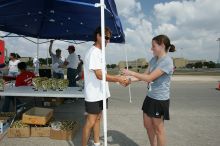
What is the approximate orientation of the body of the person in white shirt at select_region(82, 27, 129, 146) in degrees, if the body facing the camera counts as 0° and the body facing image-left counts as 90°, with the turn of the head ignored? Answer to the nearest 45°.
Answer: approximately 270°

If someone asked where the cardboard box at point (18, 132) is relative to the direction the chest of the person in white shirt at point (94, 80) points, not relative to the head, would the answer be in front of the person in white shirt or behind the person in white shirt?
behind

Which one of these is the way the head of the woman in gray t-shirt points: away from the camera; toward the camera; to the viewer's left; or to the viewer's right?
to the viewer's left

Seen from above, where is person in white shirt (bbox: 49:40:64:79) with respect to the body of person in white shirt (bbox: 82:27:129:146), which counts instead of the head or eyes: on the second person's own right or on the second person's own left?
on the second person's own left

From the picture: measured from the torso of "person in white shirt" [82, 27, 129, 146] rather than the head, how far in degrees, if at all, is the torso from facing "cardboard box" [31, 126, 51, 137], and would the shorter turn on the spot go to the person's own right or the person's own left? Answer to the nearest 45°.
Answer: approximately 135° to the person's own left

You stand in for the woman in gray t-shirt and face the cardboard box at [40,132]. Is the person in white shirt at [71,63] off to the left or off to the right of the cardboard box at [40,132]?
right

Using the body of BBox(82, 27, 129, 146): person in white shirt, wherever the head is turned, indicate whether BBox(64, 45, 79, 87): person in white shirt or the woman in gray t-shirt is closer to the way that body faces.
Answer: the woman in gray t-shirt
